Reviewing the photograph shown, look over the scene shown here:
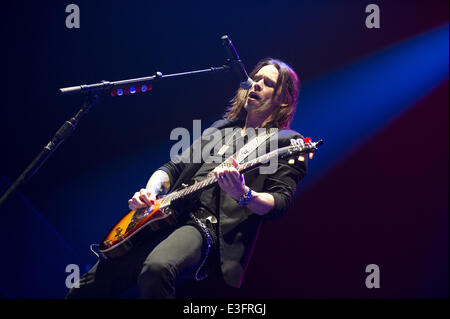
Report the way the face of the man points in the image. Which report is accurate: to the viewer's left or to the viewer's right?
to the viewer's left

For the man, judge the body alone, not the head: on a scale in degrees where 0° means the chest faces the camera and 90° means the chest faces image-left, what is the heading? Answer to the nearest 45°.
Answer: approximately 45°
